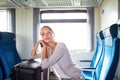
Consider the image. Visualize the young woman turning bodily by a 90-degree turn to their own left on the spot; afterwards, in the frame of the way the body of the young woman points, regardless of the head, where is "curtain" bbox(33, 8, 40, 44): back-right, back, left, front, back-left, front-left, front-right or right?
back-left

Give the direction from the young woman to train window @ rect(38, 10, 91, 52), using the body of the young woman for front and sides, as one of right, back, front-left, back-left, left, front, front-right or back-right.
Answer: back-right

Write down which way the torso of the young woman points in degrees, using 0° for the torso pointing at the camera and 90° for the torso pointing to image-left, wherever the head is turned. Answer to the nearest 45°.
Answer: approximately 45°

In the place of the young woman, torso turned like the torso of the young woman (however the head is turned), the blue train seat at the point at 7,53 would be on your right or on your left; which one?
on your right
